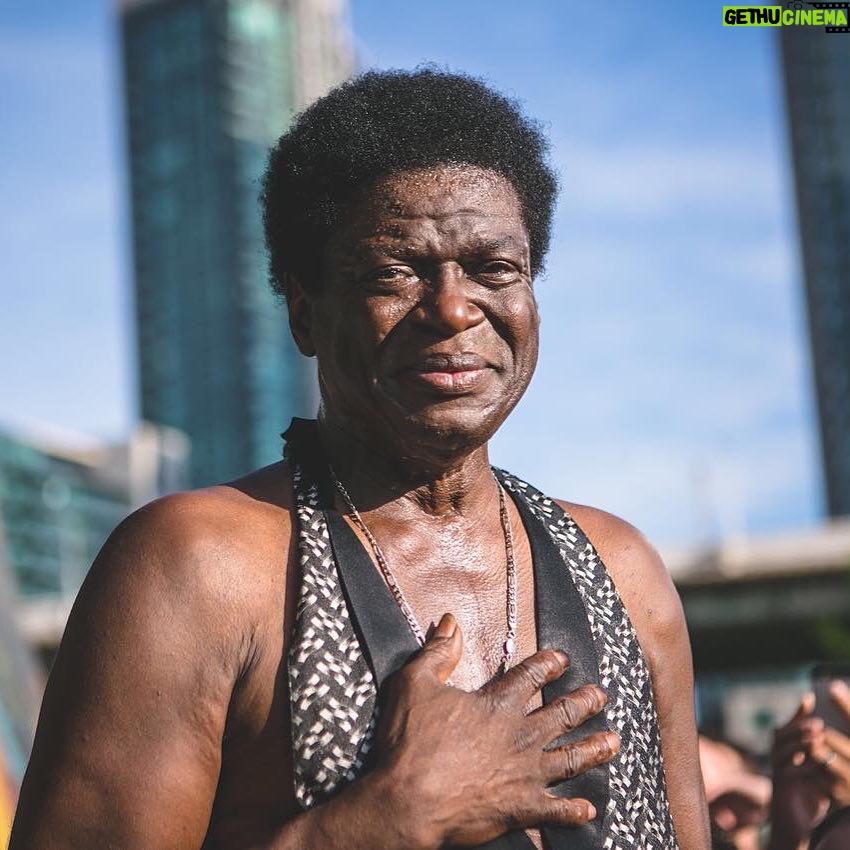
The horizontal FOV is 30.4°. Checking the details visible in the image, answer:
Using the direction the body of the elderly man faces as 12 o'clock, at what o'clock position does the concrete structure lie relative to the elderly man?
The concrete structure is roughly at 8 o'clock from the elderly man.

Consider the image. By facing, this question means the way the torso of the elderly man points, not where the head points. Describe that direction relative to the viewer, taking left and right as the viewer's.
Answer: facing the viewer and to the right of the viewer
